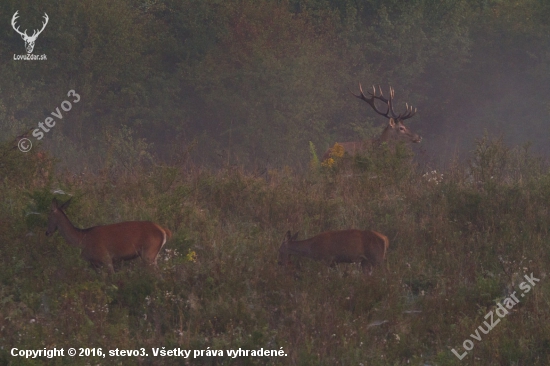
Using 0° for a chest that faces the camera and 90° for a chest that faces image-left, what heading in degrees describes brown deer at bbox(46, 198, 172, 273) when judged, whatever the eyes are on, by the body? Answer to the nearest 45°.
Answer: approximately 90°

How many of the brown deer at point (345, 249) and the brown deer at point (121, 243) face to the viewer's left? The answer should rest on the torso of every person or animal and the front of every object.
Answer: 2

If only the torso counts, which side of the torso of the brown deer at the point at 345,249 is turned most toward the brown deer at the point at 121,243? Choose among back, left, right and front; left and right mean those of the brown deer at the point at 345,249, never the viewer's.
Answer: front

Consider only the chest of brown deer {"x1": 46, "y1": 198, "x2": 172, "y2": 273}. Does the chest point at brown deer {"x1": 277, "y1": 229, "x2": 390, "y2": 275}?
no

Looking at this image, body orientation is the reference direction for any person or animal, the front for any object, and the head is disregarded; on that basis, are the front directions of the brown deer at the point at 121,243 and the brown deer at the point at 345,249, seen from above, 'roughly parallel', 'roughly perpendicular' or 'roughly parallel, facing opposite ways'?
roughly parallel

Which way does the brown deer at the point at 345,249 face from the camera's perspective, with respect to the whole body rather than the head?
to the viewer's left
